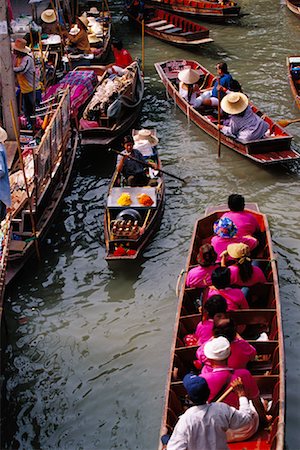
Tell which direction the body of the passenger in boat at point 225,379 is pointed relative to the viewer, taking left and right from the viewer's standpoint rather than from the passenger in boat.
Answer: facing away from the viewer

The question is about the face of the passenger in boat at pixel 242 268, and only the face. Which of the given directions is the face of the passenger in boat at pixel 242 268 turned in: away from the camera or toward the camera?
away from the camera

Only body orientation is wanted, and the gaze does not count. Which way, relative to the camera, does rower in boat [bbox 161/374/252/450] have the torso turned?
away from the camera

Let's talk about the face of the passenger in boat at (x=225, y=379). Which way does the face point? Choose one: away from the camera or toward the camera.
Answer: away from the camera

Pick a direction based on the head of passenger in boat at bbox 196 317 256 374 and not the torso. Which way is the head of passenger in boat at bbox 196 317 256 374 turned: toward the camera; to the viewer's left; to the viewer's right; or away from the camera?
away from the camera

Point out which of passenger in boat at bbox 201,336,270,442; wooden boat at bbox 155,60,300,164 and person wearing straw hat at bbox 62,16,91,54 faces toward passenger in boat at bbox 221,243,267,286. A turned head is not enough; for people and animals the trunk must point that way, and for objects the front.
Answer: passenger in boat at bbox 201,336,270,442

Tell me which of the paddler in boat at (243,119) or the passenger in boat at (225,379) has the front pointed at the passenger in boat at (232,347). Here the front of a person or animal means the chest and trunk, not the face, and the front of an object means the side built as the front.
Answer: the passenger in boat at (225,379)

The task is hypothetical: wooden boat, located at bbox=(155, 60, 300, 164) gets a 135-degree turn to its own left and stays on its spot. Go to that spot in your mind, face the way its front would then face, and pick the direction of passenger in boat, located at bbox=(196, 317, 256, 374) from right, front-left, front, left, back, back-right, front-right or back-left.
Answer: front

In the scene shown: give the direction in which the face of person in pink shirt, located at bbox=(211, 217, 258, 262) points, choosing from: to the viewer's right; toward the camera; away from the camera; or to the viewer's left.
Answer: away from the camera

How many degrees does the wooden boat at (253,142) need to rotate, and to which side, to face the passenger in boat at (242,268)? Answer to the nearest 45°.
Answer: approximately 135° to its left

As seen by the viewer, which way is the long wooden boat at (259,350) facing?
away from the camera

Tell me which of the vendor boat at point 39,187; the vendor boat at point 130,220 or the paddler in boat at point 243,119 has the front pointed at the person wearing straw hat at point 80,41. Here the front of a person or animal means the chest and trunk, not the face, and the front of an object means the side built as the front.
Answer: the paddler in boat

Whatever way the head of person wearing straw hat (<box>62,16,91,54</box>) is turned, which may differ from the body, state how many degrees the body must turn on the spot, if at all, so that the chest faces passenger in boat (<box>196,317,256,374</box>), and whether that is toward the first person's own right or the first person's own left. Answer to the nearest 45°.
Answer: approximately 90° to the first person's own left

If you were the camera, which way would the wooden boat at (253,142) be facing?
facing away from the viewer and to the left of the viewer
